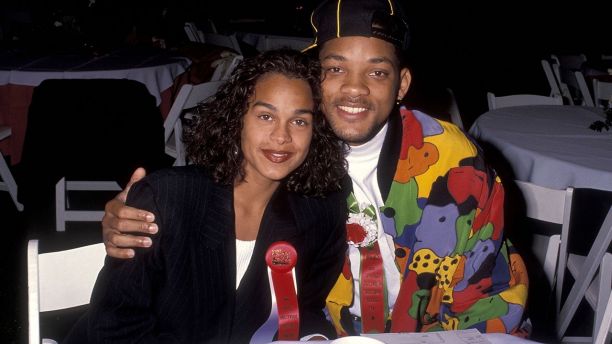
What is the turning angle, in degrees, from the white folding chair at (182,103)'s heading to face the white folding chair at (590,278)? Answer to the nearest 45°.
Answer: approximately 180°

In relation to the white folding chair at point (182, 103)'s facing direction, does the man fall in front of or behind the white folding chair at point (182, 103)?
behind

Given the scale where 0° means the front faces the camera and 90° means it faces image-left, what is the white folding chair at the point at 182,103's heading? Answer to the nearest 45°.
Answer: approximately 135°

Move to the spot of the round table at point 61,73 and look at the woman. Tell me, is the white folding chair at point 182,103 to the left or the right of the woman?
left

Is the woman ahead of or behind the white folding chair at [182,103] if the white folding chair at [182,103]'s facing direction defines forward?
behind

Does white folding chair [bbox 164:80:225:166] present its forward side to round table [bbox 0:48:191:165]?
yes

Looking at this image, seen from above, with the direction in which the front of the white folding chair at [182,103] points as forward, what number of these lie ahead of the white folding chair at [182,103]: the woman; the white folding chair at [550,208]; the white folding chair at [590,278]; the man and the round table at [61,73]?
1

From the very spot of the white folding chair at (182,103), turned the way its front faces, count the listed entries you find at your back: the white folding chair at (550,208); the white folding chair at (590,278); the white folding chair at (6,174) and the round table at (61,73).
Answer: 2

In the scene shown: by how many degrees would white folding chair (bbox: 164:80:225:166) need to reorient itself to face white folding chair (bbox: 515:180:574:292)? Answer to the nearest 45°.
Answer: approximately 180°

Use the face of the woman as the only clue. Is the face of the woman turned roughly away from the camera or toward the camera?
toward the camera

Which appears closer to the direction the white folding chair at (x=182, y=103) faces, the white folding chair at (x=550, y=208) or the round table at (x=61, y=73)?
the round table

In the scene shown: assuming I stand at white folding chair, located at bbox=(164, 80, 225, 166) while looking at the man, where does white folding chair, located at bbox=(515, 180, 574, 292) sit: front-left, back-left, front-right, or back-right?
front-left

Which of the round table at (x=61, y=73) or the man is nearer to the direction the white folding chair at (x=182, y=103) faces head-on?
the round table

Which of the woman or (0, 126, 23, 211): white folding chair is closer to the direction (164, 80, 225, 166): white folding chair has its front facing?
the white folding chair

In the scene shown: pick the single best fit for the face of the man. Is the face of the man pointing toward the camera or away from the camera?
toward the camera
